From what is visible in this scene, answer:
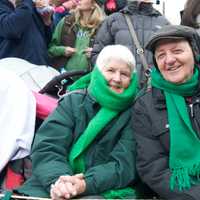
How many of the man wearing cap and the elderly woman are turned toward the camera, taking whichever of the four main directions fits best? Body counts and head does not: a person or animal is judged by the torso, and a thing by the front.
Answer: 2

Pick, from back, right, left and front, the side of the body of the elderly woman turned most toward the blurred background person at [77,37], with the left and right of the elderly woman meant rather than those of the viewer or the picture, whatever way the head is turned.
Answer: back

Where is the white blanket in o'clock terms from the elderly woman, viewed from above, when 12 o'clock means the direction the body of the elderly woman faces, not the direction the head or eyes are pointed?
The white blanket is roughly at 4 o'clock from the elderly woman.

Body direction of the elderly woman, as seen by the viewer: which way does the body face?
toward the camera

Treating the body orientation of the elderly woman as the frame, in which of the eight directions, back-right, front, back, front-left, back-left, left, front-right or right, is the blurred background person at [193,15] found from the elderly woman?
back-left

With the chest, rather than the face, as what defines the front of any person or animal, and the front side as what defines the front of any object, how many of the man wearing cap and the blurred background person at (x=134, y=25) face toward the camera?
2

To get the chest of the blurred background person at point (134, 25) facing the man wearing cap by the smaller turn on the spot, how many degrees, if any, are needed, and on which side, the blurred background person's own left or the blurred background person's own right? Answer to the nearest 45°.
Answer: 0° — they already face them

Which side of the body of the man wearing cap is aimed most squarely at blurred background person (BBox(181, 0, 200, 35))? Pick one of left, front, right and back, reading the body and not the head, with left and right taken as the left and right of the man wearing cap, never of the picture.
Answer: back

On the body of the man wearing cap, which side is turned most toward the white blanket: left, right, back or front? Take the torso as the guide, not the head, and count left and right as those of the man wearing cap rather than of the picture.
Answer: right

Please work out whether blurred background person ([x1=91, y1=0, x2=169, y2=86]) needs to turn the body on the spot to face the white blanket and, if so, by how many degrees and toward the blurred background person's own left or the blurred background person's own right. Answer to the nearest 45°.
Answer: approximately 45° to the blurred background person's own right

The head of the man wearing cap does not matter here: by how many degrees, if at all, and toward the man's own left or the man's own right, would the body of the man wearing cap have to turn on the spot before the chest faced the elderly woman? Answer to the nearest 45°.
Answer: approximately 90° to the man's own right

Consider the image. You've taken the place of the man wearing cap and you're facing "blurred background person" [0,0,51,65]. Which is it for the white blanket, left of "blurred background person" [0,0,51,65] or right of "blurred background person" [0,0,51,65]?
left

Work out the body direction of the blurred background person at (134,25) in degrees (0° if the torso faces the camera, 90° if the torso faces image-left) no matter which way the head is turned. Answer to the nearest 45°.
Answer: approximately 0°

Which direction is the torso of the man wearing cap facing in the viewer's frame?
toward the camera
